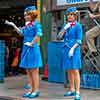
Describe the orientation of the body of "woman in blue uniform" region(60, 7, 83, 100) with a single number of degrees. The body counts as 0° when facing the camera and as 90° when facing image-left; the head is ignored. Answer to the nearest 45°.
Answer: approximately 45°

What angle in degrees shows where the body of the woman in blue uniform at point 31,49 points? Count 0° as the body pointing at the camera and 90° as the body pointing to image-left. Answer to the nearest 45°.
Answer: approximately 45°

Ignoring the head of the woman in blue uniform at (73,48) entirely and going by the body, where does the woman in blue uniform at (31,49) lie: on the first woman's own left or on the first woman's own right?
on the first woman's own right

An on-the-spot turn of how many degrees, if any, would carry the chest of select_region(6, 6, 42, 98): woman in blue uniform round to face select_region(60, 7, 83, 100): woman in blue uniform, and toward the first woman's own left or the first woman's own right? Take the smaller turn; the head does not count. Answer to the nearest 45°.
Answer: approximately 135° to the first woman's own left
